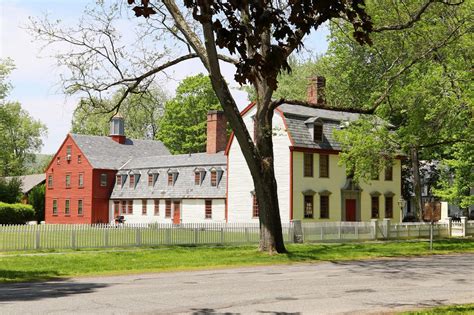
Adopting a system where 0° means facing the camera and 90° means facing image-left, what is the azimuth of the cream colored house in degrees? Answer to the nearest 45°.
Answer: approximately 315°
